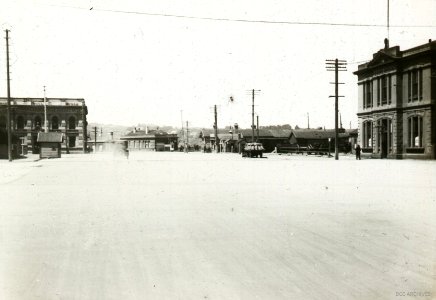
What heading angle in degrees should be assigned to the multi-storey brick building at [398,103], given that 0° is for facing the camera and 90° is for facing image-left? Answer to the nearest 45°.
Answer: approximately 45°
